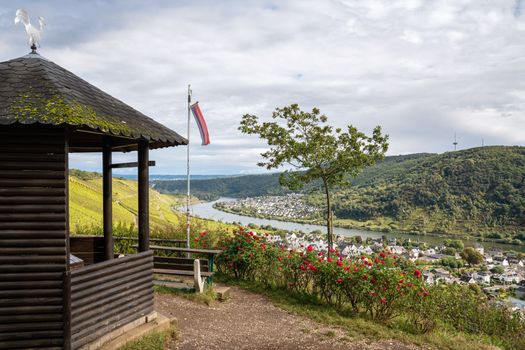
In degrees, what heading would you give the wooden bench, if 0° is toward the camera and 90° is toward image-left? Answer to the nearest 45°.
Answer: approximately 225°

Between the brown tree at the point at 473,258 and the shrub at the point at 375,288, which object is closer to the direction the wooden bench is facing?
the brown tree

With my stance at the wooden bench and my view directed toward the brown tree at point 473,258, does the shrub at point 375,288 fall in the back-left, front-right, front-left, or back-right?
front-right

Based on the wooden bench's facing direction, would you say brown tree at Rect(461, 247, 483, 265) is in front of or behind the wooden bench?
in front

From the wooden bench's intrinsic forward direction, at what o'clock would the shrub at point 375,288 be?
The shrub is roughly at 2 o'clock from the wooden bench.

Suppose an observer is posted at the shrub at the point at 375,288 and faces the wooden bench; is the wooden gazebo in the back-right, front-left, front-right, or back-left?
front-left

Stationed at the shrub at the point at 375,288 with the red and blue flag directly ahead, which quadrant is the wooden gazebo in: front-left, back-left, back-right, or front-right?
front-left

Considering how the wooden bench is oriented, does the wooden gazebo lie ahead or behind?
behind
